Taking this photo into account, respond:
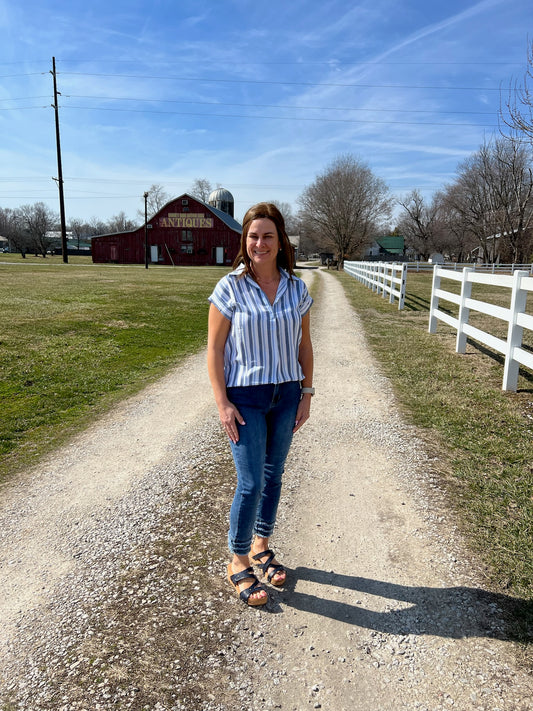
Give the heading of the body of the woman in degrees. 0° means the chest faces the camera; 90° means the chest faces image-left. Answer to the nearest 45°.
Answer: approximately 315°

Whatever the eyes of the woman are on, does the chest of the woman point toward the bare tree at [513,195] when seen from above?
no

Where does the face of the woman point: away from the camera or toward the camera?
toward the camera
